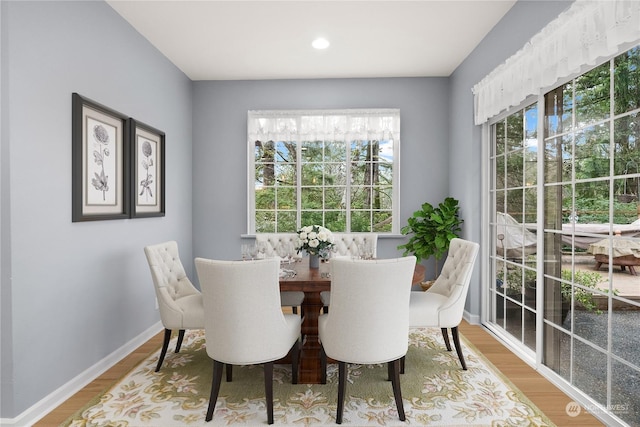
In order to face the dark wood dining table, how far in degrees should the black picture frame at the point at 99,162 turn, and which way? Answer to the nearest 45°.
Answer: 0° — it already faces it

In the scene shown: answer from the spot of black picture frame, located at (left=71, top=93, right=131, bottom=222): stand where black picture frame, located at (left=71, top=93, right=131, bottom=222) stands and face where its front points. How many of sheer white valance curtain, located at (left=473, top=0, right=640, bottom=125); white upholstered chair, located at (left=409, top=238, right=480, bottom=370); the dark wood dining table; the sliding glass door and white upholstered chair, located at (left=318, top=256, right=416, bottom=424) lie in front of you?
5

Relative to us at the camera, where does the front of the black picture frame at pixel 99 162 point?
facing the viewer and to the right of the viewer

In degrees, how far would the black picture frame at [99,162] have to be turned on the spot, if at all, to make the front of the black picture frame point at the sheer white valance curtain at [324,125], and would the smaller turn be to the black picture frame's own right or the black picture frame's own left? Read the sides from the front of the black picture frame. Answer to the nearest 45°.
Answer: approximately 45° to the black picture frame's own left

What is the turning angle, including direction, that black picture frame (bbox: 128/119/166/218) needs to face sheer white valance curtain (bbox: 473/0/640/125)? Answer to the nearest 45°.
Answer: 0° — it already faces it

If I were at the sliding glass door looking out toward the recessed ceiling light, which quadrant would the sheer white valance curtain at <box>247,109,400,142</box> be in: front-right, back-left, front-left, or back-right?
front-right

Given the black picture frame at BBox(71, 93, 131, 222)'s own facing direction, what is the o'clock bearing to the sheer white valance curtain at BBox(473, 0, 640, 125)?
The sheer white valance curtain is roughly at 12 o'clock from the black picture frame.

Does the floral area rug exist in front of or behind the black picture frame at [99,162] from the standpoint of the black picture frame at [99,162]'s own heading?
in front

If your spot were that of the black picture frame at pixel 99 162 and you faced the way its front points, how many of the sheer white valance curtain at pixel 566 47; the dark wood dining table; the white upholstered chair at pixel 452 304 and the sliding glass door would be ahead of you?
4

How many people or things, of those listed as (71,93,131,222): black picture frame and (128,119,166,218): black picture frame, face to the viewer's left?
0

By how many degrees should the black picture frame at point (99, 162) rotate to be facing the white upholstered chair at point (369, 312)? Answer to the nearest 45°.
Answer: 0° — it already faces it

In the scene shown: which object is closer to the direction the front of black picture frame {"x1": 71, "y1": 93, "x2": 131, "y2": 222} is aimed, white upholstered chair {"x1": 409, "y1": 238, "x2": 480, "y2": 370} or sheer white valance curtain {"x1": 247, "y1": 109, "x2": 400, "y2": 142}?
the white upholstered chair

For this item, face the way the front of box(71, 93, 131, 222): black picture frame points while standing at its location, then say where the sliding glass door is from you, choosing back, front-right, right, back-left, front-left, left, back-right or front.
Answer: front

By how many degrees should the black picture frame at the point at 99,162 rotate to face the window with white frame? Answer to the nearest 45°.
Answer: approximately 45° to its left

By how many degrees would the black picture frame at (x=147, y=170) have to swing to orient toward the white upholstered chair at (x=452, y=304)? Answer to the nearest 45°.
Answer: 0° — it already faces it
